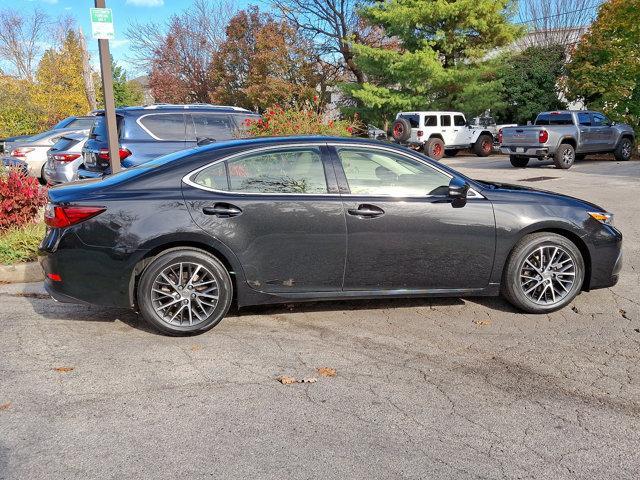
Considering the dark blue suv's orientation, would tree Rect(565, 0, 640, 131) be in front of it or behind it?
in front

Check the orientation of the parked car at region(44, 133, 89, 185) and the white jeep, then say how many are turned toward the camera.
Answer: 0

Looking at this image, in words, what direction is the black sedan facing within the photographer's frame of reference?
facing to the right of the viewer

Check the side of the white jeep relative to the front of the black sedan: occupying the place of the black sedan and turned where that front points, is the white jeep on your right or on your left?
on your left

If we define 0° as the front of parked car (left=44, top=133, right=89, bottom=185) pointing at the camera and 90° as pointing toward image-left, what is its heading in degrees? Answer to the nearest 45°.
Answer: approximately 225°

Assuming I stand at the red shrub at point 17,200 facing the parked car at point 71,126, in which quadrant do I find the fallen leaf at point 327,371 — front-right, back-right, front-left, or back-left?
back-right

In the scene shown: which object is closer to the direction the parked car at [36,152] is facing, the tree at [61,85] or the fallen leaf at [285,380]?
the tree

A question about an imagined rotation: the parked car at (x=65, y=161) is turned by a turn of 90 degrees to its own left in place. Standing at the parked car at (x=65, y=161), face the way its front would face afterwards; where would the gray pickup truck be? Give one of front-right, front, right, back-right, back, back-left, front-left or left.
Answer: back-right

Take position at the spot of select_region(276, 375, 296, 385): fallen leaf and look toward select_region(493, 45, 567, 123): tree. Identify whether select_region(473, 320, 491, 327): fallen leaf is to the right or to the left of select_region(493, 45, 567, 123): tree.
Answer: right

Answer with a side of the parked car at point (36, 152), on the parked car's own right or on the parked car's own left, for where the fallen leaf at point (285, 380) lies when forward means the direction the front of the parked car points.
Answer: on the parked car's own right
